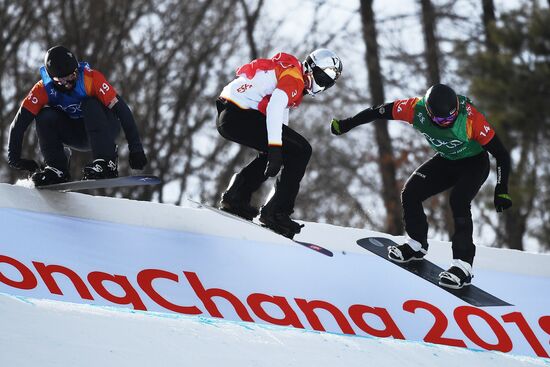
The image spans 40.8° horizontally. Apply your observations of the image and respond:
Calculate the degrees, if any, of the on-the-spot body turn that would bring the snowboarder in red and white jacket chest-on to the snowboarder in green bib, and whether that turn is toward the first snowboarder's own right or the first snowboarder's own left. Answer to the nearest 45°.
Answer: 0° — they already face them

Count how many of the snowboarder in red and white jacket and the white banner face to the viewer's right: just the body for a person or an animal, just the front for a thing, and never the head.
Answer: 1

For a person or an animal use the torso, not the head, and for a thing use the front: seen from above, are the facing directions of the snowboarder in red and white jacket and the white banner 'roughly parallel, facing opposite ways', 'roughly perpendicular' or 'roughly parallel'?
roughly perpendicular

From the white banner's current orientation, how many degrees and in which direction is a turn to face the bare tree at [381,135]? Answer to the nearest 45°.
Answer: approximately 180°

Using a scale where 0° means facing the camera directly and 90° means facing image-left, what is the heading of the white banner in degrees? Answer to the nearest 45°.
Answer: approximately 0°

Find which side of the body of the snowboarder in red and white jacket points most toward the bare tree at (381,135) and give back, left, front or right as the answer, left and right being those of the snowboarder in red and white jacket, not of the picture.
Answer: left

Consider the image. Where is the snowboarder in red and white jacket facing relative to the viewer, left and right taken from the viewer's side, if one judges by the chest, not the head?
facing to the right of the viewer
